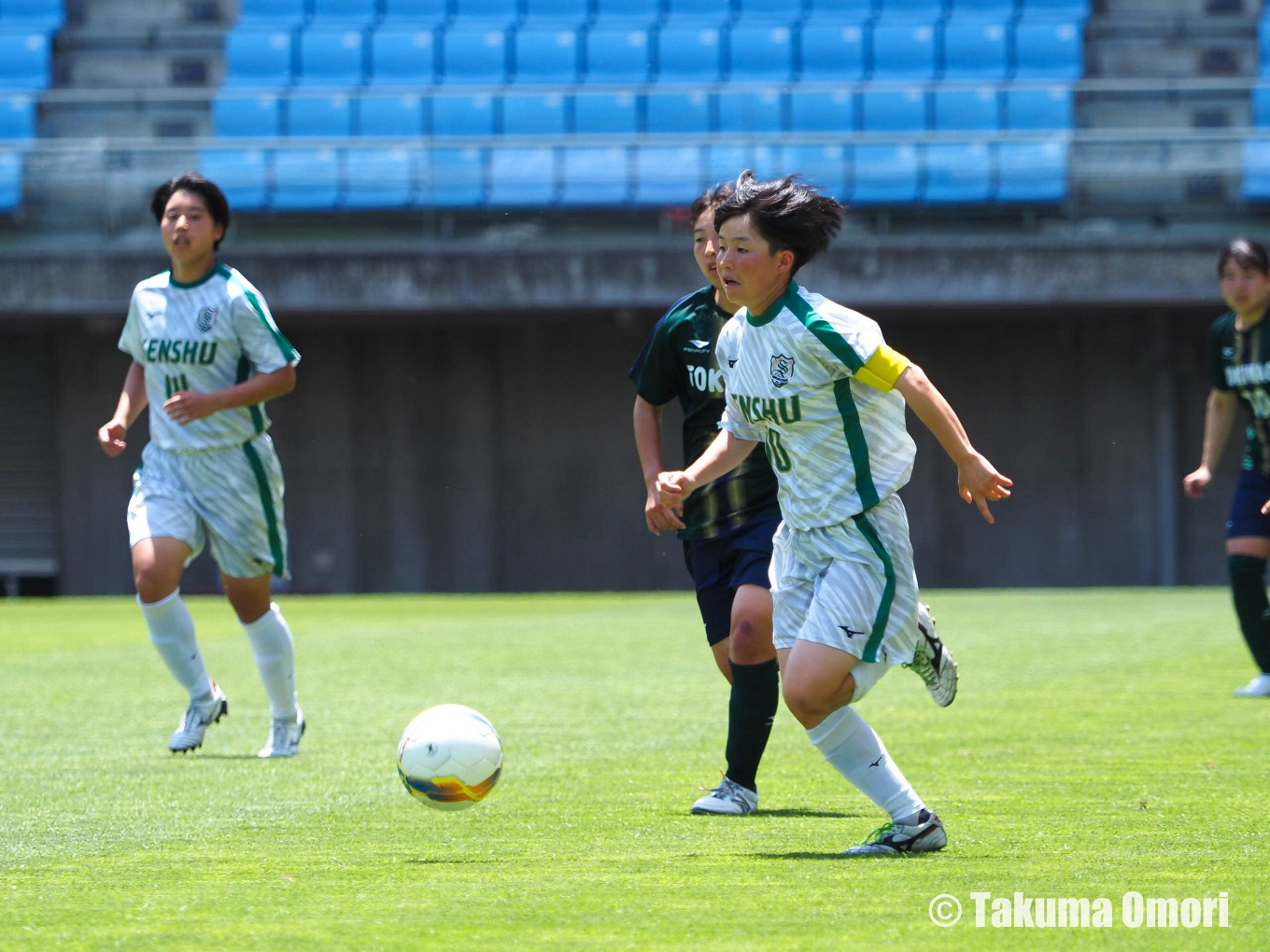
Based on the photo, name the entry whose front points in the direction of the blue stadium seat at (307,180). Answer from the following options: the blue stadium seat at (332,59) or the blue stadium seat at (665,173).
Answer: the blue stadium seat at (332,59)

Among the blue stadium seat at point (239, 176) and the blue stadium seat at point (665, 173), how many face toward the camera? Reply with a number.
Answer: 2

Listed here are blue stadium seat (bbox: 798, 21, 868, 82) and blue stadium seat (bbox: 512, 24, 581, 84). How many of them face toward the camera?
2

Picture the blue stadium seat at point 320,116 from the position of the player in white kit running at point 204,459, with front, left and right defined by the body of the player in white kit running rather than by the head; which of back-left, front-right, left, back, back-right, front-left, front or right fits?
back-right

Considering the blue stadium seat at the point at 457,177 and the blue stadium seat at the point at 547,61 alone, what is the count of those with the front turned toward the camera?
2

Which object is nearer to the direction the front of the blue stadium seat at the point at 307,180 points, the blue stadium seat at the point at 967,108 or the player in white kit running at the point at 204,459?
the player in white kit running
